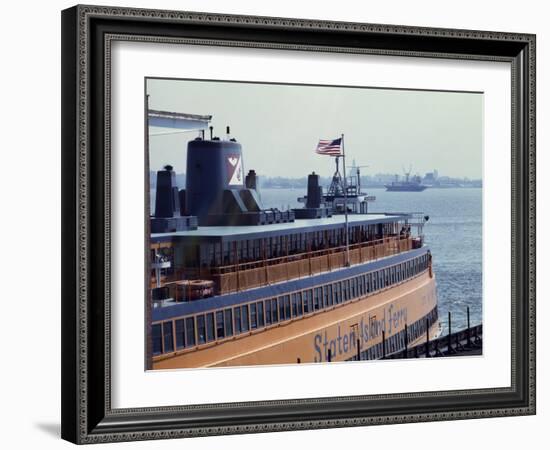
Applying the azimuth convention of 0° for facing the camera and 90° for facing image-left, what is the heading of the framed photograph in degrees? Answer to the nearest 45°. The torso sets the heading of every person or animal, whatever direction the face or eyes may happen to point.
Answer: approximately 315°
